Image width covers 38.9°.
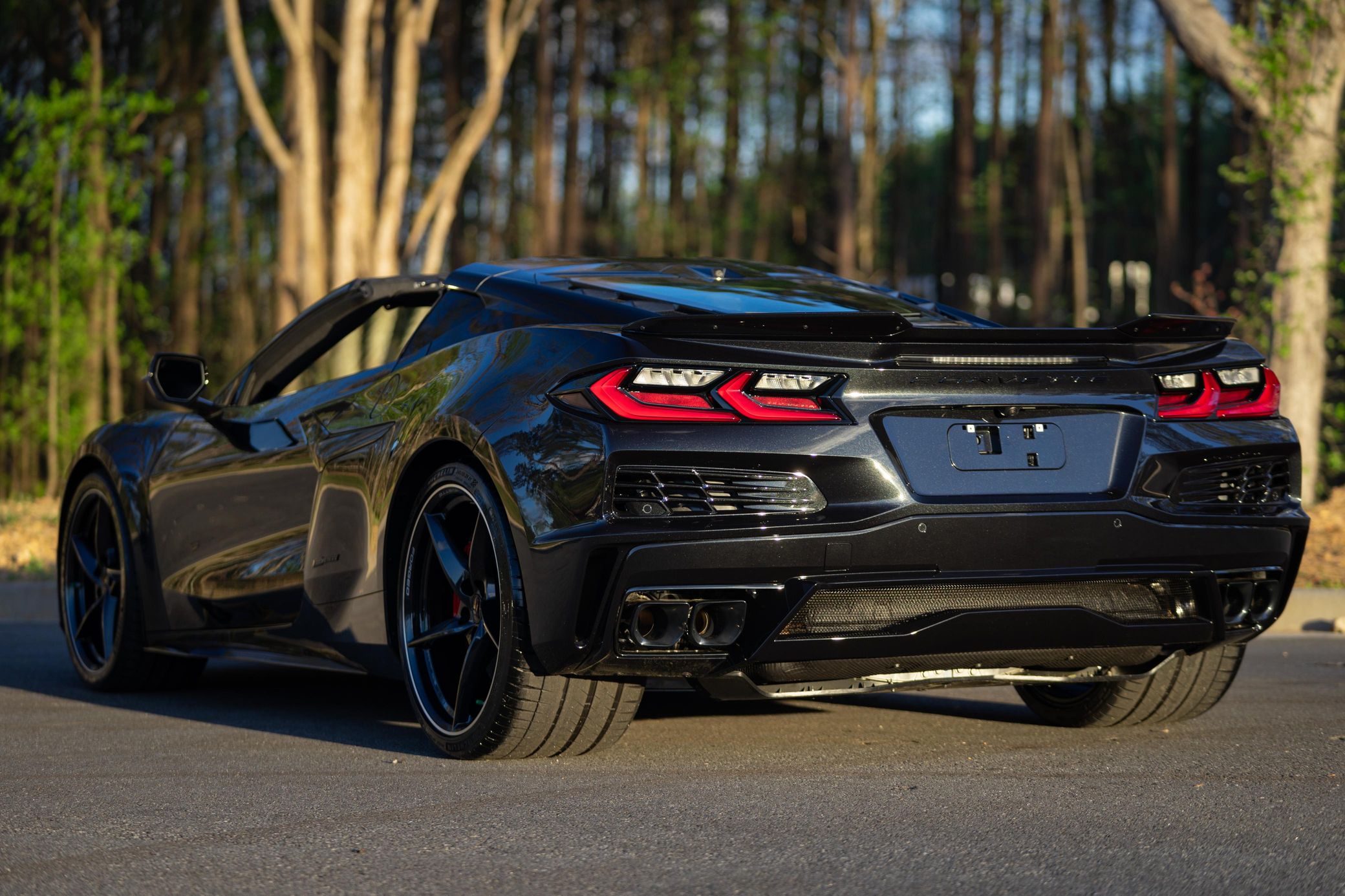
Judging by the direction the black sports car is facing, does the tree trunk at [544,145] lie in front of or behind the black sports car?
in front

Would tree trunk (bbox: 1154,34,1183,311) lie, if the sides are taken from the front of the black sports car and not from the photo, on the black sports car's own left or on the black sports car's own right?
on the black sports car's own right

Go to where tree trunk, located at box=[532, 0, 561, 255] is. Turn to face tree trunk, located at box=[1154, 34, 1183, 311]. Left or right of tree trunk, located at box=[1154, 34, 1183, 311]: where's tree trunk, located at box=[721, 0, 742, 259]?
left

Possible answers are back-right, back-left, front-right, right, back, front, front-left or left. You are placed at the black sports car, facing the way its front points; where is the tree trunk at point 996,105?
front-right

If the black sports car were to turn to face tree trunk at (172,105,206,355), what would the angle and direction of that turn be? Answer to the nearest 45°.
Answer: approximately 45° to its right

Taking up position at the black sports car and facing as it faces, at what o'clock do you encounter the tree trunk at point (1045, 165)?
The tree trunk is roughly at 2 o'clock from the black sports car.

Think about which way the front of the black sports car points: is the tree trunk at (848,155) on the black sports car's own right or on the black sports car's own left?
on the black sports car's own right

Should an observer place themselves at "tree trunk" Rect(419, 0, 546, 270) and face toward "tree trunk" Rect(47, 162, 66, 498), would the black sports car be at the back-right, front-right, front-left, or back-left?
back-left

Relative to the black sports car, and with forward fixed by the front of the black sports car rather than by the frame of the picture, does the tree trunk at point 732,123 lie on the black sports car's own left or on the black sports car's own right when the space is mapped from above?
on the black sports car's own right

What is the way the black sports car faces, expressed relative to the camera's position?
facing away from the viewer and to the left of the viewer

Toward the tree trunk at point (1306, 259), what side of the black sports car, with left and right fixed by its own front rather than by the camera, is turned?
right

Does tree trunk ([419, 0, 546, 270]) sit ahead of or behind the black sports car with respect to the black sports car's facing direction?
ahead
